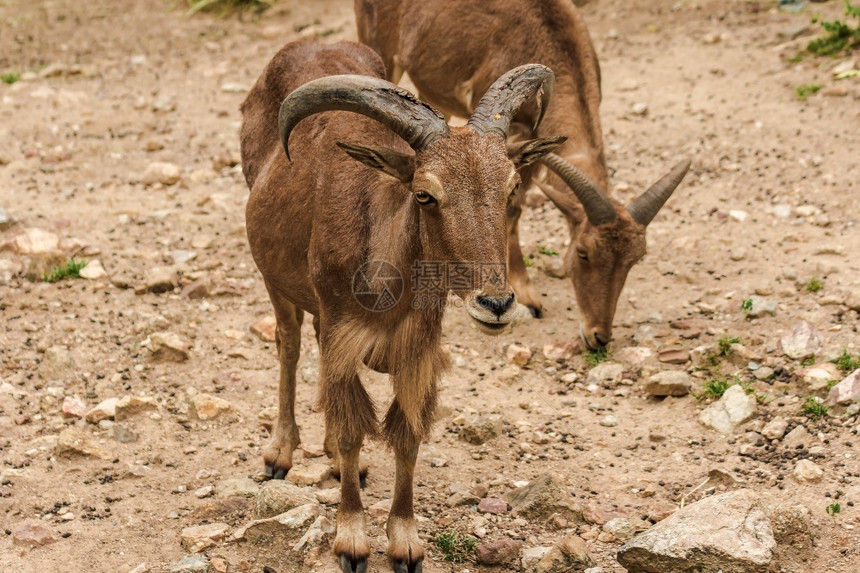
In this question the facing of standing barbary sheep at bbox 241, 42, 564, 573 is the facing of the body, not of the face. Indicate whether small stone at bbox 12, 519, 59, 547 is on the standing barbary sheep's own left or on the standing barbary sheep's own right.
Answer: on the standing barbary sheep's own right

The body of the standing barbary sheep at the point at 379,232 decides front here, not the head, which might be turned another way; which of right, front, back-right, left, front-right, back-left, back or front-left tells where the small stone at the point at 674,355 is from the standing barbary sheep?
left

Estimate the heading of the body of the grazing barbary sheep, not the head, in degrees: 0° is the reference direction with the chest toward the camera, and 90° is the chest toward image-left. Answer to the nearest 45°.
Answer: approximately 315°

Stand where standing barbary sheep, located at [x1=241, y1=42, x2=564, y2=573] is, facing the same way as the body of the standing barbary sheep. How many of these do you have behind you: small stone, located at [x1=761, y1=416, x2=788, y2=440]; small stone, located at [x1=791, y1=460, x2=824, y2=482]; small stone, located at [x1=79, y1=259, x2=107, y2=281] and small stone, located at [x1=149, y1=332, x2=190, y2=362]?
2

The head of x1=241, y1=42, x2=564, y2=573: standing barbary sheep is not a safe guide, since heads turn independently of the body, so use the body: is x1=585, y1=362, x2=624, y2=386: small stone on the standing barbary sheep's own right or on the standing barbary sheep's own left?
on the standing barbary sheep's own left

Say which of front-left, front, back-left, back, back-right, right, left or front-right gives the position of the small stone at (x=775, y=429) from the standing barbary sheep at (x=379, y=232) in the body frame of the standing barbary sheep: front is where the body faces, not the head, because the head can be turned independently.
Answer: front-left

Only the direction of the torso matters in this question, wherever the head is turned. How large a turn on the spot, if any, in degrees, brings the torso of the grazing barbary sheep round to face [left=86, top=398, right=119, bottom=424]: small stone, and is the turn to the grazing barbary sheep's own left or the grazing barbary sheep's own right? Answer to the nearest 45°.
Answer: approximately 90° to the grazing barbary sheep's own right

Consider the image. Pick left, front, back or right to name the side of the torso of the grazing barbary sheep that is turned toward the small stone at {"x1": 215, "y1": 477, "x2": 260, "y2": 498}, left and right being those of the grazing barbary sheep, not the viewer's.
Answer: right

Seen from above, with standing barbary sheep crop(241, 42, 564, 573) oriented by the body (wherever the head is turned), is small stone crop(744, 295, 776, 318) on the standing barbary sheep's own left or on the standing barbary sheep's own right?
on the standing barbary sheep's own left
